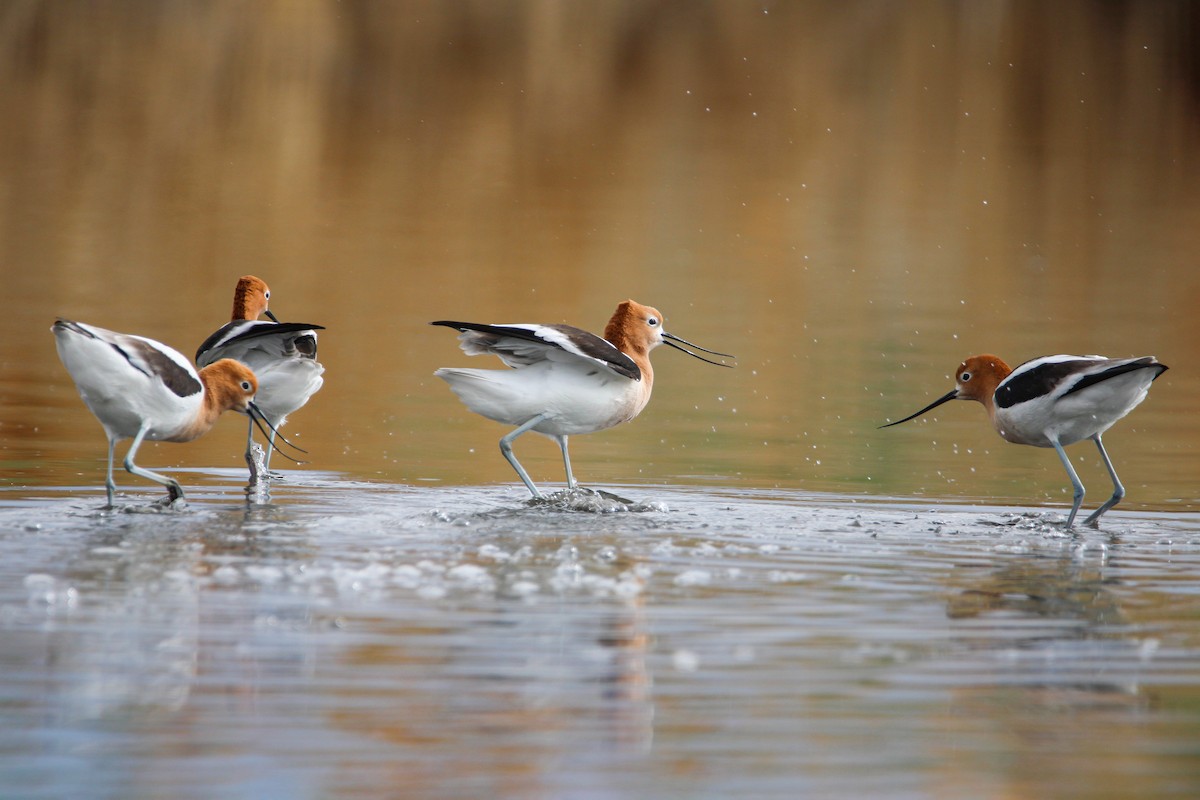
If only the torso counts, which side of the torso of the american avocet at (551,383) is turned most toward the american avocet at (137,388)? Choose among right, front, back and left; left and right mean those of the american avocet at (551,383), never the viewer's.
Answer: back

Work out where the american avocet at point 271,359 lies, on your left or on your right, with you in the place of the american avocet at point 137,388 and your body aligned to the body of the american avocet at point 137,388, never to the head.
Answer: on your left

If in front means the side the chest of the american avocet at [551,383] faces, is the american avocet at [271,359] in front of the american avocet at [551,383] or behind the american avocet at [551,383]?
behind

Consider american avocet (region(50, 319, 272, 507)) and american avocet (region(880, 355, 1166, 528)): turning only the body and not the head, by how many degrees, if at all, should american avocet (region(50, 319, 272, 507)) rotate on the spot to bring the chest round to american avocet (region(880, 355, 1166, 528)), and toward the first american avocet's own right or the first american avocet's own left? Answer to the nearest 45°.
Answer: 0° — it already faces it

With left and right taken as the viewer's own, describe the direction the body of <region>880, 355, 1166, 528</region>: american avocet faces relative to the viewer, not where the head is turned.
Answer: facing to the left of the viewer

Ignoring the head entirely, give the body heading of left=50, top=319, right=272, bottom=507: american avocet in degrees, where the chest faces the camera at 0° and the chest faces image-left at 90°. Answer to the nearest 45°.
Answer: approximately 270°

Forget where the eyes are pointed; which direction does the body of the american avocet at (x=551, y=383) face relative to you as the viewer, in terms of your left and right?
facing to the right of the viewer

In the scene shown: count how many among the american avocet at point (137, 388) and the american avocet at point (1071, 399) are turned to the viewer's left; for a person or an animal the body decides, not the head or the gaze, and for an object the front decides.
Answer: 1

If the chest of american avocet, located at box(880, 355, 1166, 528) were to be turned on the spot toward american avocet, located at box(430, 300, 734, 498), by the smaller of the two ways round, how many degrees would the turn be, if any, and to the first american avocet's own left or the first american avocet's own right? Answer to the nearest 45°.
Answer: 0° — it already faces it

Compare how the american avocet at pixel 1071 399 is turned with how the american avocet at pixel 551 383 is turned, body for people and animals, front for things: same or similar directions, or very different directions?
very different directions
